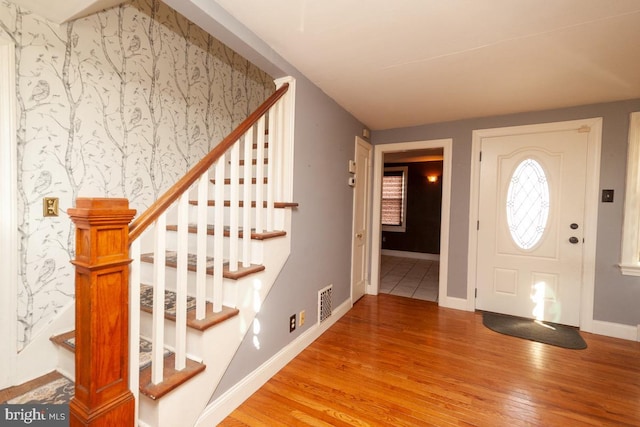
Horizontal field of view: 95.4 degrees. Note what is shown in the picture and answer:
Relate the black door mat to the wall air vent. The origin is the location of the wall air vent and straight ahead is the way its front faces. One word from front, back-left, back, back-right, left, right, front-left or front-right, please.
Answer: front-left

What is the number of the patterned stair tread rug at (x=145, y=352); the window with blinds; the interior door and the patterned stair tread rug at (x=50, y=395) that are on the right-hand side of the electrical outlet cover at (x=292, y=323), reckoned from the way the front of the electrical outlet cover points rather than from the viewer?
2

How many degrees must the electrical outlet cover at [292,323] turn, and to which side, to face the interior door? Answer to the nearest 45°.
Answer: approximately 90° to its left

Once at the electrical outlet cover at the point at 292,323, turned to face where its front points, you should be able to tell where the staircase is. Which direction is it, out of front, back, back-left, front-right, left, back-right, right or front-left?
right

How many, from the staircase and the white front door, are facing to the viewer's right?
0

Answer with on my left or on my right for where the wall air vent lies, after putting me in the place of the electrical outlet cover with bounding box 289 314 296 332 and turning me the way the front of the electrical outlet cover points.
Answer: on my left

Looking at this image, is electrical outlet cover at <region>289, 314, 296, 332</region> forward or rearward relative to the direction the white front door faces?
forward

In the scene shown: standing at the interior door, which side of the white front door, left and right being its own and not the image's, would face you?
right

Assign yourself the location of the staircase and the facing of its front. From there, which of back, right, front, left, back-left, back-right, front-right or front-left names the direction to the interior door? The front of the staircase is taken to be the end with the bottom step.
back
